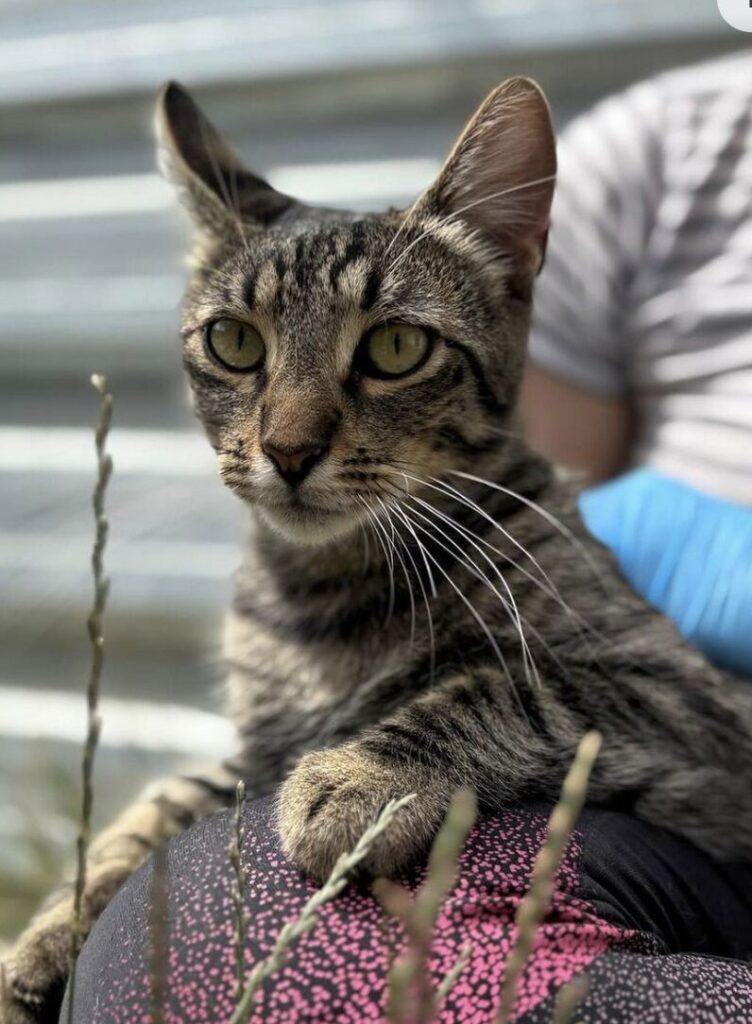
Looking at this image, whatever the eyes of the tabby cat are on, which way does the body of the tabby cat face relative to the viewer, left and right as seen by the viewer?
facing the viewer and to the left of the viewer

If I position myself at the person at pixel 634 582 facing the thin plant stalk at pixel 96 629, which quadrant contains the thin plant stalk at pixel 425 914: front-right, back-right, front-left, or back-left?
front-left

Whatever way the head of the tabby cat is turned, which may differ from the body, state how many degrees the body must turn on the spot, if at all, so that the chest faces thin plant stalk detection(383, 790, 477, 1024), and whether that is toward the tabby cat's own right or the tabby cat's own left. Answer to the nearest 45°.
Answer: approximately 45° to the tabby cat's own left
